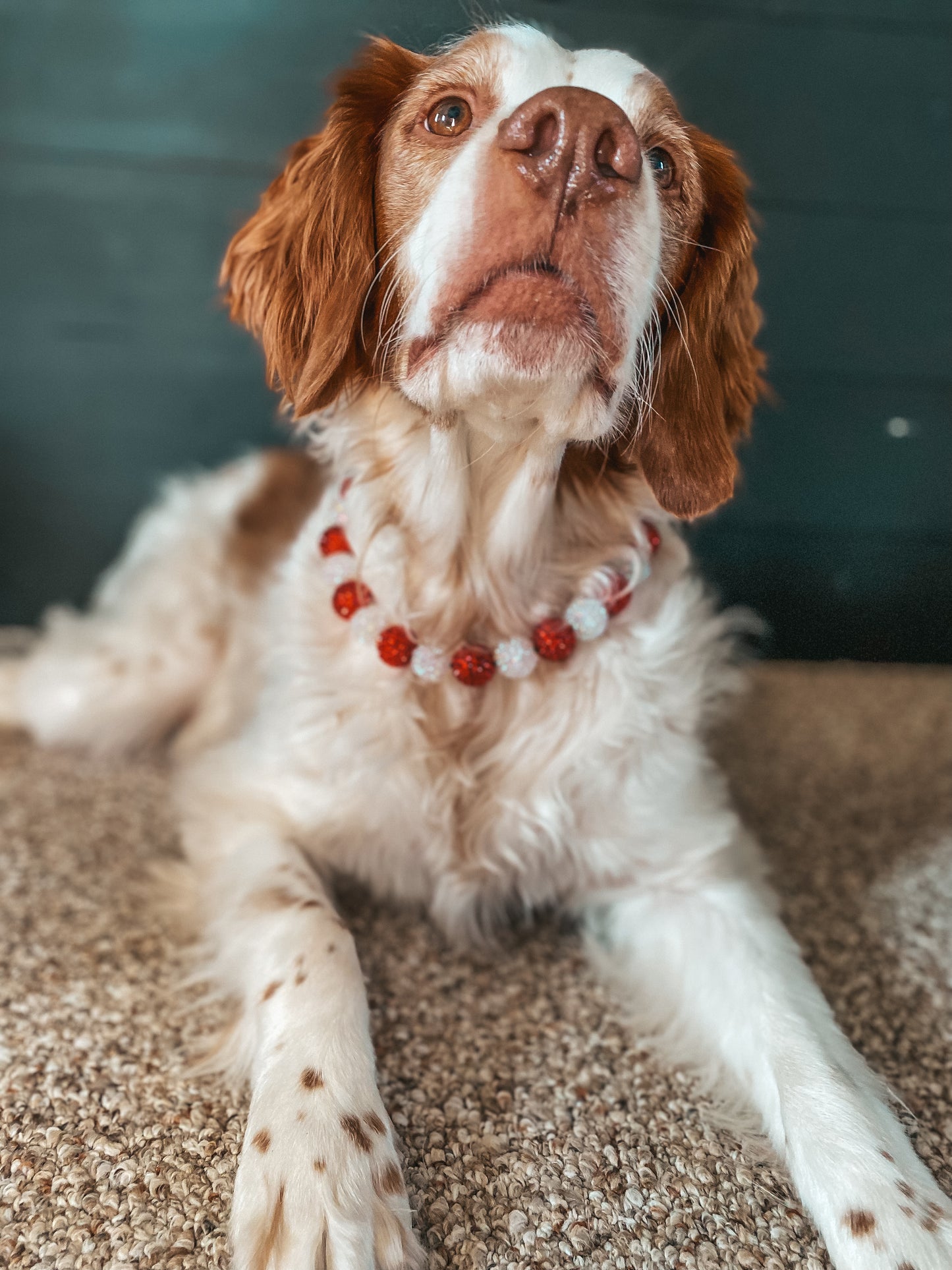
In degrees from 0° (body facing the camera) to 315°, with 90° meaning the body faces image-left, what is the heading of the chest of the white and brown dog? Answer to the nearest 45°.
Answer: approximately 0°
